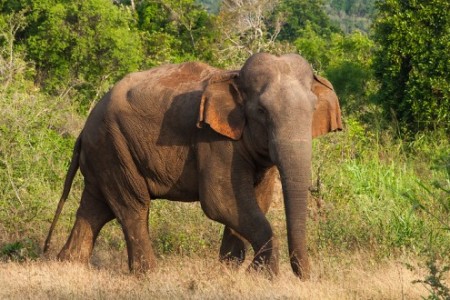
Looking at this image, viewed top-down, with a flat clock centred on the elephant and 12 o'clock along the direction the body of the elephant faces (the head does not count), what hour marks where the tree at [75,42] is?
The tree is roughly at 7 o'clock from the elephant.

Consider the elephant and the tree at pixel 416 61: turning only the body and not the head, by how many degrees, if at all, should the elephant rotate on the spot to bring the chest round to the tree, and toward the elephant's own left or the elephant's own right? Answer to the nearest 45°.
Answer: approximately 90° to the elephant's own left

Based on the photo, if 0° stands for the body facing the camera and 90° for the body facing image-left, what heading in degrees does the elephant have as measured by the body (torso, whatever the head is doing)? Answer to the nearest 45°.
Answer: approximately 315°

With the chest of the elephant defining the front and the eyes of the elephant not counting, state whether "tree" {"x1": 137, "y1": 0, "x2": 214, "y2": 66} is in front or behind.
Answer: behind

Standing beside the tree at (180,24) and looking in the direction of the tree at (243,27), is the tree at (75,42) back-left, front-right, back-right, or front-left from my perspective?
back-right

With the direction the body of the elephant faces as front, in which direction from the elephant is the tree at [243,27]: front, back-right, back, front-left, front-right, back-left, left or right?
back-left
